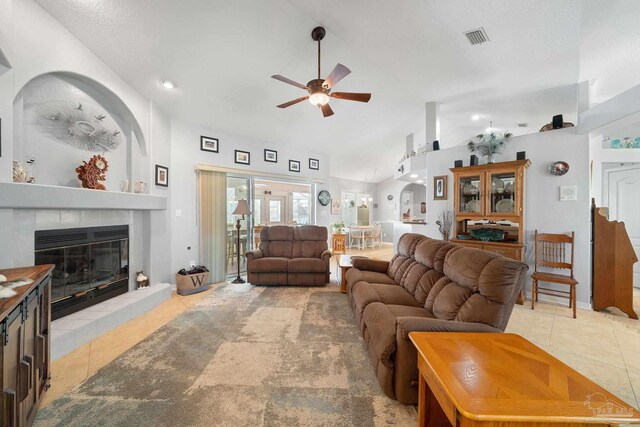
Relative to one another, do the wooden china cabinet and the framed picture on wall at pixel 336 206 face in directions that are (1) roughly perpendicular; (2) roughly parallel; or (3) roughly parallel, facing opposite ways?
roughly perpendicular

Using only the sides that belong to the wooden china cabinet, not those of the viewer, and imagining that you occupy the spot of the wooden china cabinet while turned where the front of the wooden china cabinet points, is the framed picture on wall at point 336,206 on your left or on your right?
on your right

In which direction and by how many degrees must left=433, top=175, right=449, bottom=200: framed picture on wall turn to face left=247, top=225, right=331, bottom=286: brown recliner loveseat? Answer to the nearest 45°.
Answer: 0° — it already faces it

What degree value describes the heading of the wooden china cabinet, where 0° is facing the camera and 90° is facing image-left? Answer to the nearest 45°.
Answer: approximately 45°

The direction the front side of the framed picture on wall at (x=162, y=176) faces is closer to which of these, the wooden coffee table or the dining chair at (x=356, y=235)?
the wooden coffee table

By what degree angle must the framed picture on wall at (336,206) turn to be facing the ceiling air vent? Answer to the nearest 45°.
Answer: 0° — it already faces it

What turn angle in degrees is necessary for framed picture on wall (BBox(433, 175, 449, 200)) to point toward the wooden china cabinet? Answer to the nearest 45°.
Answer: approximately 90° to its left

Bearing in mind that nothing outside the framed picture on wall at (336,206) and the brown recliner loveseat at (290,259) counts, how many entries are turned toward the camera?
2

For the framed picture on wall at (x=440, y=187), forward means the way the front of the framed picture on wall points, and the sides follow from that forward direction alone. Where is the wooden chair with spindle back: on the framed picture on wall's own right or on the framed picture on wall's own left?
on the framed picture on wall's own left
